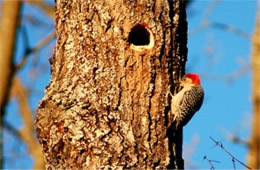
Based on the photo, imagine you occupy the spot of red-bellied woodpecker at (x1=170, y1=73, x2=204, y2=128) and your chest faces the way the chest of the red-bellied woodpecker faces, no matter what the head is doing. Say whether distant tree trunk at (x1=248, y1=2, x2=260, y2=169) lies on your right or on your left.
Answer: on your right

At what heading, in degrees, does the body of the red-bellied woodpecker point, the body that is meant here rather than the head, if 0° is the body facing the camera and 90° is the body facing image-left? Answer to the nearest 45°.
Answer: approximately 90°

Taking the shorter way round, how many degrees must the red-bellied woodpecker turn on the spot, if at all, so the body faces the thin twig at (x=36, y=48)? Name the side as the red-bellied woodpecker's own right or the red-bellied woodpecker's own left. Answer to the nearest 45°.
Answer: approximately 45° to the red-bellied woodpecker's own right

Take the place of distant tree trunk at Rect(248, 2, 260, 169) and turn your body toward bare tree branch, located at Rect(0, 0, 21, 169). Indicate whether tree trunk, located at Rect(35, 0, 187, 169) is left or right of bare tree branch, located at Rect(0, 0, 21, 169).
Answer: left

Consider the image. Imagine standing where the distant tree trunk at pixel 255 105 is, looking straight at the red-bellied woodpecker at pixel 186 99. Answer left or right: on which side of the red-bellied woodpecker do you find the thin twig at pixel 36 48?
right

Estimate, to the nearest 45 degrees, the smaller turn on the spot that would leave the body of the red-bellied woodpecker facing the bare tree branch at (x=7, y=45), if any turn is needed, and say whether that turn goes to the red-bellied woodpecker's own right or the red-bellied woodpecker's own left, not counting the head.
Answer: approximately 45° to the red-bellied woodpecker's own right

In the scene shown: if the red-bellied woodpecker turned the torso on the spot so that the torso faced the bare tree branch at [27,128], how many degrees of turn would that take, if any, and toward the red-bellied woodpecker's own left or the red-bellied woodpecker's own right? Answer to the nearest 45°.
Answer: approximately 45° to the red-bellied woodpecker's own right
